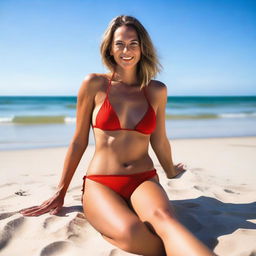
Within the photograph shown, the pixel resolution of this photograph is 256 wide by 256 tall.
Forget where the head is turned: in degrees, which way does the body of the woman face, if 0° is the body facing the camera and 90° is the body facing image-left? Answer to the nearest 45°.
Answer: approximately 0°
